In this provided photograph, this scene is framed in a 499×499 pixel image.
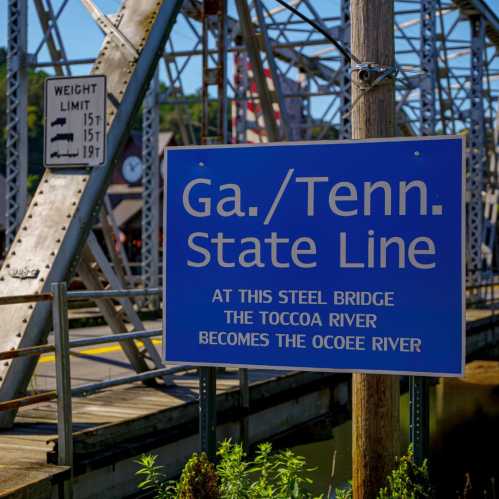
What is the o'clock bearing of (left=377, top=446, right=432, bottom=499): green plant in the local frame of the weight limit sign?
The green plant is roughly at 11 o'clock from the weight limit sign.

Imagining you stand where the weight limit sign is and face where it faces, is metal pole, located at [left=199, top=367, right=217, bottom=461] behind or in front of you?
in front

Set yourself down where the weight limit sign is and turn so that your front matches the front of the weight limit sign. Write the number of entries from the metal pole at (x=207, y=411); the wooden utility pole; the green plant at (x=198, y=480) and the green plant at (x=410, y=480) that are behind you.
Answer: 0

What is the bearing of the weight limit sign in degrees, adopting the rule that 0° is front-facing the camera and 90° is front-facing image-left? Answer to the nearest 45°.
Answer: approximately 0°

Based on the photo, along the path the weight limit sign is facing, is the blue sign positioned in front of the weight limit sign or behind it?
in front

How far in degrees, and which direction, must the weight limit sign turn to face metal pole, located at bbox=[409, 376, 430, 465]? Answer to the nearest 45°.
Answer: approximately 45° to its left

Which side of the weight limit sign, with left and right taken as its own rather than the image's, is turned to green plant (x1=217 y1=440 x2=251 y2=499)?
front

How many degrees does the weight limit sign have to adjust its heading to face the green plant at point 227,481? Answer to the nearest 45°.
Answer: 0° — it already faces it
